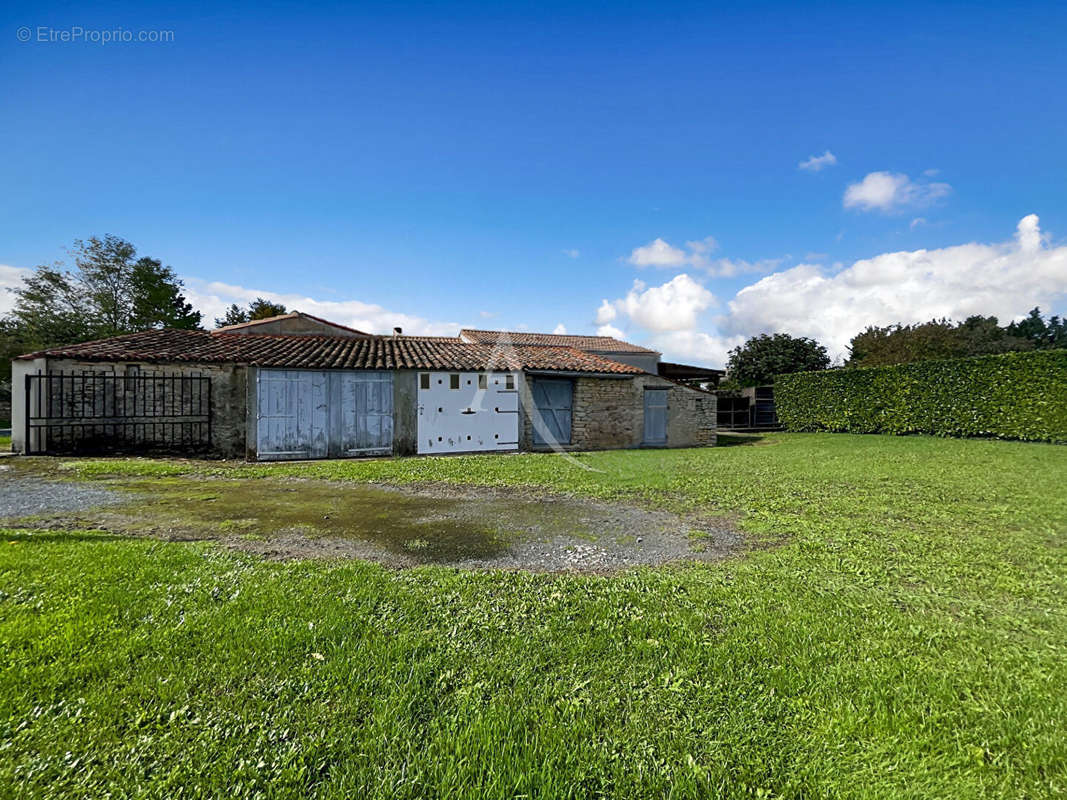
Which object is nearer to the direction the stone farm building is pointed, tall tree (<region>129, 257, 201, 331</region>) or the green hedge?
the green hedge

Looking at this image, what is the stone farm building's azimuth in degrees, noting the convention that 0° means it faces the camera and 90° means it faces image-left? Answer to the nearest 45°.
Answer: approximately 0°

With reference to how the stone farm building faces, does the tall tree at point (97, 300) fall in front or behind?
behind

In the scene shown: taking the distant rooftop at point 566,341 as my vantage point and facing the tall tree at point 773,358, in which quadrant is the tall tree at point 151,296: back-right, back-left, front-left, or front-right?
back-left

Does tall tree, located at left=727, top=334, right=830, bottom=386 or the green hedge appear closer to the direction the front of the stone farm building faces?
the green hedge

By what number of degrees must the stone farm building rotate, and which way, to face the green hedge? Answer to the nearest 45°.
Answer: approximately 90° to its left

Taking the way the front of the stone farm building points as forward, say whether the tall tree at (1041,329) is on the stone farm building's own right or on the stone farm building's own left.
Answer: on the stone farm building's own left

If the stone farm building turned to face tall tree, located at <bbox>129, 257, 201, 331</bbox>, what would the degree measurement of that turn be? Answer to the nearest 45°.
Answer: approximately 135° to its right

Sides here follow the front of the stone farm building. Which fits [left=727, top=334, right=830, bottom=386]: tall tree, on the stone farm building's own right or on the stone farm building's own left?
on the stone farm building's own left
